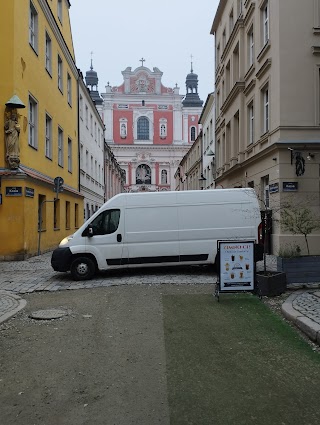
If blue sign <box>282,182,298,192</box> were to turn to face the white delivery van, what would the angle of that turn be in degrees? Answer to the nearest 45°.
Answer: approximately 45° to its right

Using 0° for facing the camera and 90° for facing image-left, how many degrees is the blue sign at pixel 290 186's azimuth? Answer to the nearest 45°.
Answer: approximately 0°

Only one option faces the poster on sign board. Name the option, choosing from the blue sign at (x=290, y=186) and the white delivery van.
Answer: the blue sign

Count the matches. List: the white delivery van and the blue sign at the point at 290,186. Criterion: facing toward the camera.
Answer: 1

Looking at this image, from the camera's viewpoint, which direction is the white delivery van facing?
to the viewer's left

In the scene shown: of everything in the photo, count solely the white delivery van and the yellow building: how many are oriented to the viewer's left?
1

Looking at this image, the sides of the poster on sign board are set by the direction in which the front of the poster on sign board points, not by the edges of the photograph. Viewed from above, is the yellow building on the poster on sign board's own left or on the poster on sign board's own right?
on the poster on sign board's own right

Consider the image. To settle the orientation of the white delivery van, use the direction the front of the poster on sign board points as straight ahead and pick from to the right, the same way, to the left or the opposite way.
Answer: to the right

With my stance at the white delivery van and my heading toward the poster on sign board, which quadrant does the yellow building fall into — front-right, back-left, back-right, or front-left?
back-right
